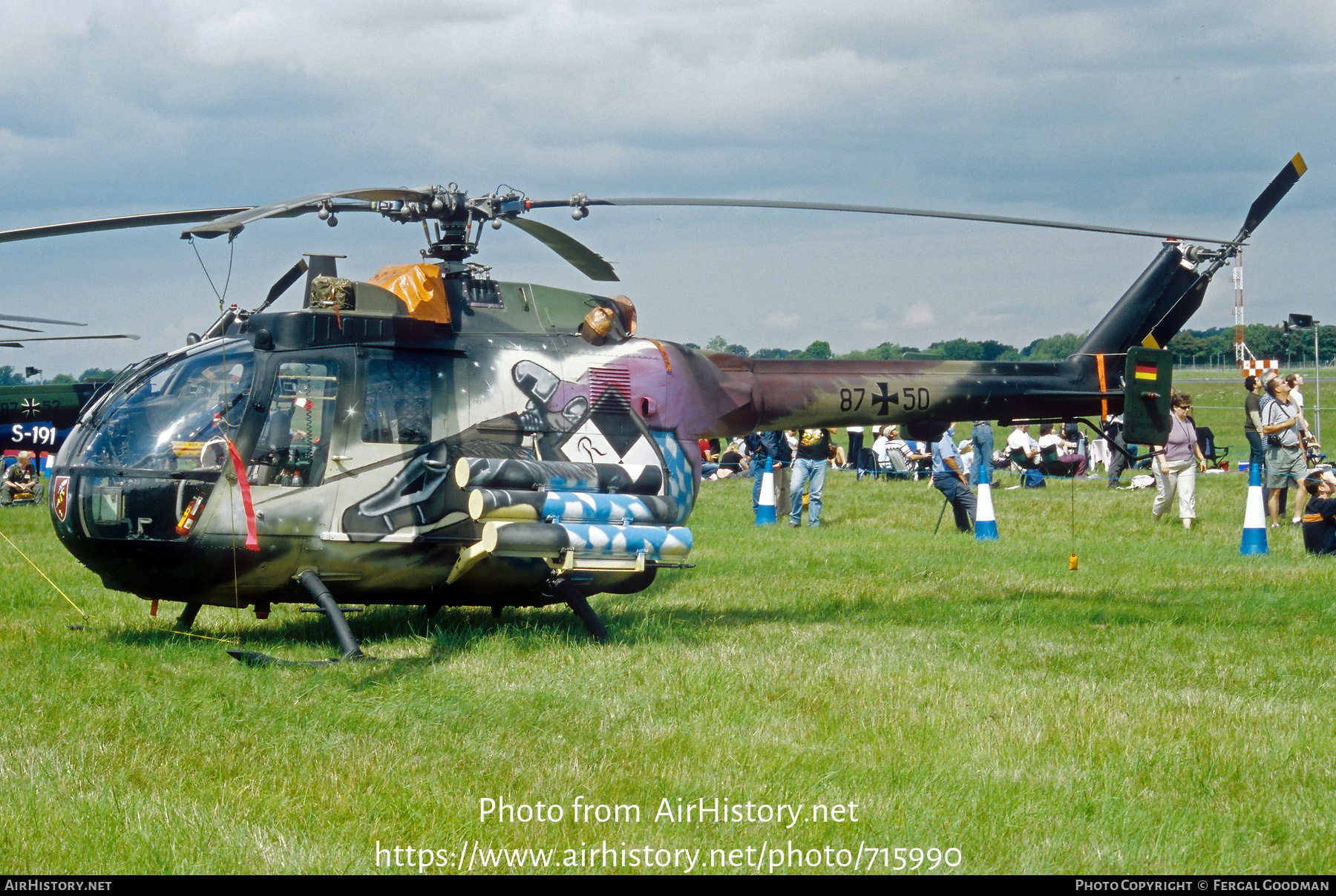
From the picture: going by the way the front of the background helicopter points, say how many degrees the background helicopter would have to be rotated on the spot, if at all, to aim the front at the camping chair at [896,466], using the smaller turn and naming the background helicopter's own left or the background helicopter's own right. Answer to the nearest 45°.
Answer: approximately 180°

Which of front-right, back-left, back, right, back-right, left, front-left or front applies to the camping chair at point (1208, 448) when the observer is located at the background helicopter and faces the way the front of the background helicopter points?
back

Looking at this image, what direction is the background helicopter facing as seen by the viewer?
to the viewer's left

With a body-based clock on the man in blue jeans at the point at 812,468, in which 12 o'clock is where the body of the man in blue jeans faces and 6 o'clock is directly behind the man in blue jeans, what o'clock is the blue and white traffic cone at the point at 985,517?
The blue and white traffic cone is roughly at 10 o'clock from the man in blue jeans.

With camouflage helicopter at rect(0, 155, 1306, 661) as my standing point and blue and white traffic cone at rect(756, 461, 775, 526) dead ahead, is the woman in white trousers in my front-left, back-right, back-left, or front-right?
front-right

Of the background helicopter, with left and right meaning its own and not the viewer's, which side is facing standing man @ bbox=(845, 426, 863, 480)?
back

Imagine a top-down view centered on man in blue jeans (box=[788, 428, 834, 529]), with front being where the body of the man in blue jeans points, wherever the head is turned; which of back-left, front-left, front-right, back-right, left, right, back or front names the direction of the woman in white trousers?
left

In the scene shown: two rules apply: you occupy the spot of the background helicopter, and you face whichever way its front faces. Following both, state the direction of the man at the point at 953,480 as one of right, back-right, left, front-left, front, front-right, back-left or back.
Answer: back-left

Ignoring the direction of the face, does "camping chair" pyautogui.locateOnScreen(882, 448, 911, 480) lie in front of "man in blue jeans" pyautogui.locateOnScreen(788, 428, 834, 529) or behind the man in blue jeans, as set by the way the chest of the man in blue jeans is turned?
behind

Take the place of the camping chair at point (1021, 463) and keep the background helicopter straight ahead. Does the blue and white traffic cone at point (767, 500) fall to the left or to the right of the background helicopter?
left

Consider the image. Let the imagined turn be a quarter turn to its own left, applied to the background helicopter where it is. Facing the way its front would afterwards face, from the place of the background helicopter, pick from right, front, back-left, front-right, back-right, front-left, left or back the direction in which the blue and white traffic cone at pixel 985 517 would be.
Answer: front-left

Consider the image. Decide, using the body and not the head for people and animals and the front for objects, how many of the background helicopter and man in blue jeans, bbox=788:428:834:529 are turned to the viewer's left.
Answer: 1

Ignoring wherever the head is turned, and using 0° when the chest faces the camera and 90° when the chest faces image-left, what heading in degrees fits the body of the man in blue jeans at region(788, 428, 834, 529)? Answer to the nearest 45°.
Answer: approximately 0°
